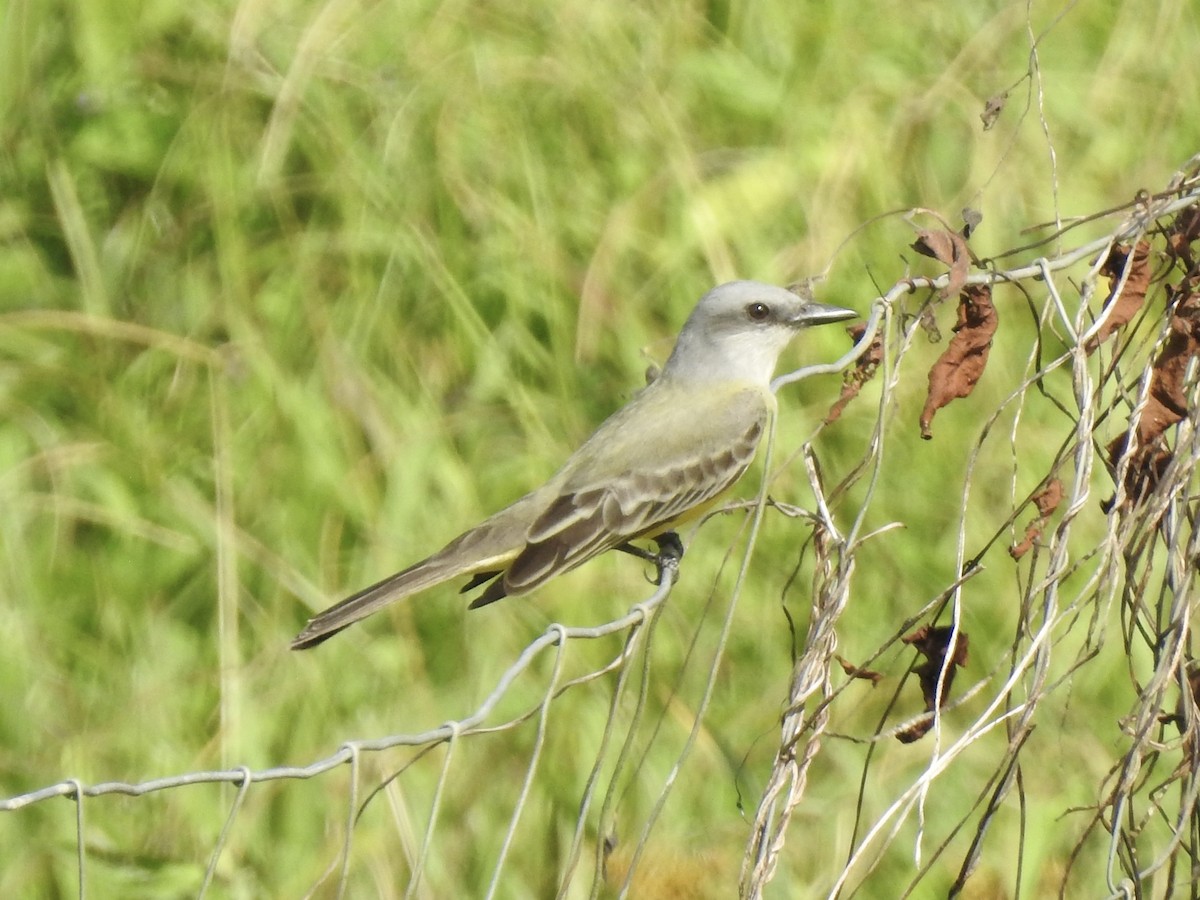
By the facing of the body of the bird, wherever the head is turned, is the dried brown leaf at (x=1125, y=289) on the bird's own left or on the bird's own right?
on the bird's own right

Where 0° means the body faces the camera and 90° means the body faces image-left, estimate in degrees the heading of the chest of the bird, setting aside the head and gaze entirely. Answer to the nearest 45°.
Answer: approximately 270°
